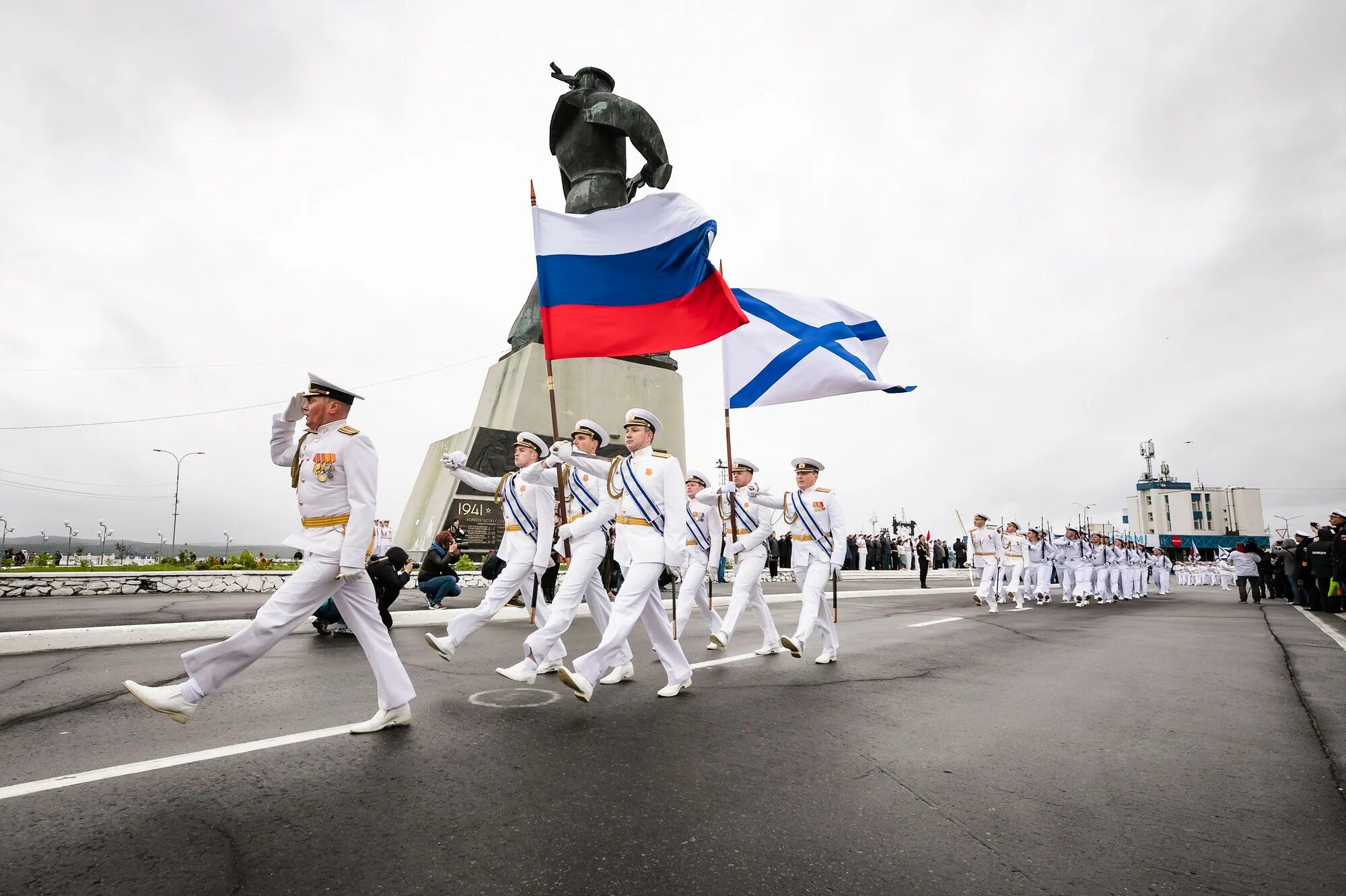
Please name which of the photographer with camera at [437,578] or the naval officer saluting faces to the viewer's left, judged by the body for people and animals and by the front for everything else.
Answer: the naval officer saluting

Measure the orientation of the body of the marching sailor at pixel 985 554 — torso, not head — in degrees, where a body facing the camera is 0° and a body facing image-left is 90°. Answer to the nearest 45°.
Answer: approximately 45°

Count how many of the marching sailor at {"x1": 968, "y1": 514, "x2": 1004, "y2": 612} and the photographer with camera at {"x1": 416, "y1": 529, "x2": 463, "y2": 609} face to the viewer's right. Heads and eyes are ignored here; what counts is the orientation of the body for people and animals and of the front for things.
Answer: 1

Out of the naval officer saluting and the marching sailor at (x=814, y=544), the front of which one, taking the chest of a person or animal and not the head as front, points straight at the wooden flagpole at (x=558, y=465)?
the marching sailor

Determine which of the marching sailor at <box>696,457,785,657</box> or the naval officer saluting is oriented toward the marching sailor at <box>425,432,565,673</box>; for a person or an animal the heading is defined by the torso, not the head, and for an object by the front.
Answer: the marching sailor at <box>696,457,785,657</box>

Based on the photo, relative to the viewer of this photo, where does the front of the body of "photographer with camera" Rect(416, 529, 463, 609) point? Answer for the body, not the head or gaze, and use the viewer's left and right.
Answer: facing to the right of the viewer

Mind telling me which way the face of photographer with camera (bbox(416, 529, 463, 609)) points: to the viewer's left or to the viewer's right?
to the viewer's right

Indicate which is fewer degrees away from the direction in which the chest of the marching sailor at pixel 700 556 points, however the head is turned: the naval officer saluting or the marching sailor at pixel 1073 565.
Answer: the naval officer saluting

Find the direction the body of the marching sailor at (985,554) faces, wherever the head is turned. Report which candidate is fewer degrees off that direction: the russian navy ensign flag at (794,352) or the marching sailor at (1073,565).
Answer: the russian navy ensign flag

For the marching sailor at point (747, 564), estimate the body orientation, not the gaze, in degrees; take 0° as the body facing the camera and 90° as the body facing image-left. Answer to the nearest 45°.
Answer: approximately 45°

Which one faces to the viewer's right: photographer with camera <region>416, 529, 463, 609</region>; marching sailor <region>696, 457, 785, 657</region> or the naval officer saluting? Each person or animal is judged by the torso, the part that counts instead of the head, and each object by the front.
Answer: the photographer with camera

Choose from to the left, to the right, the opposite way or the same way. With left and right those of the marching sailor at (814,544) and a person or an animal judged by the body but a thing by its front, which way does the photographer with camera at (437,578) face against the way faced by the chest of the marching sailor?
the opposite way

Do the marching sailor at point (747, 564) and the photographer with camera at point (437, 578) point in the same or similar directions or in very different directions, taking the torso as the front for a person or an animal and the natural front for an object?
very different directions

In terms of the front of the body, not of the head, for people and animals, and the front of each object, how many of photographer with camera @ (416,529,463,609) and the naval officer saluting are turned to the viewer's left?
1

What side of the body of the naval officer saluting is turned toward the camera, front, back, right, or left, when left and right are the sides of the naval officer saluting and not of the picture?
left
